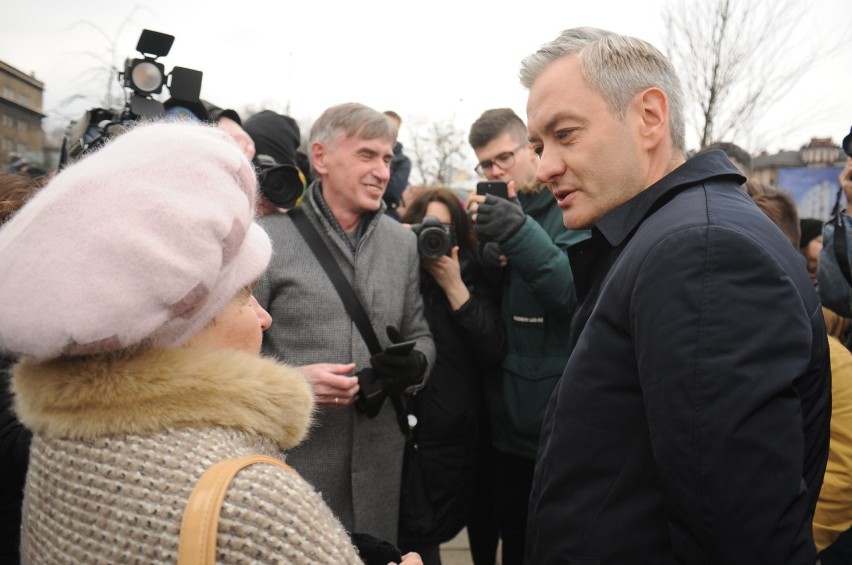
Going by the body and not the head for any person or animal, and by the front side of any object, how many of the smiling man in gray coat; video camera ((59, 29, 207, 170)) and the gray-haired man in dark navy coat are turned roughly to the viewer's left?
1

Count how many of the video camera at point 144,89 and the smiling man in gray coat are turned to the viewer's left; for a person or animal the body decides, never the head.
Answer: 0

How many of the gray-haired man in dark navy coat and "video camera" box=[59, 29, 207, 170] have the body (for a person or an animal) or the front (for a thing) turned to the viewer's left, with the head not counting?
1

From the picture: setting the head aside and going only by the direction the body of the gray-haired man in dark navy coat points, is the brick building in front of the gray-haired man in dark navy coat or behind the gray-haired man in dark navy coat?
in front

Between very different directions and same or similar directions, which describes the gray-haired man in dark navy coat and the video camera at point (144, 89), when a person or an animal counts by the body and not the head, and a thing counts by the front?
very different directions

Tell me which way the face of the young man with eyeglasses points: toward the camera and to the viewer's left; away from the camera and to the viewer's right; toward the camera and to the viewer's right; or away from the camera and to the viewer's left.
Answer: toward the camera and to the viewer's left

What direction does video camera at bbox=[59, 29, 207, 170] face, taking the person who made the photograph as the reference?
facing the viewer and to the right of the viewer

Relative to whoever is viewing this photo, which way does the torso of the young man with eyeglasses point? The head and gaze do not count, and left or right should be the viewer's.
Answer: facing the viewer and to the left of the viewer

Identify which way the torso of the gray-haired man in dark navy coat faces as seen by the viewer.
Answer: to the viewer's left

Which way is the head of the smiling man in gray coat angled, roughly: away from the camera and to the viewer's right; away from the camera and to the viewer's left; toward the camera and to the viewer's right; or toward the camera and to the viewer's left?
toward the camera and to the viewer's right

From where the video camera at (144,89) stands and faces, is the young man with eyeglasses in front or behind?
in front

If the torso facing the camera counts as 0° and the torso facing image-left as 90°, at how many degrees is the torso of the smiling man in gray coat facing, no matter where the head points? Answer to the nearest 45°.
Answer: approximately 315°

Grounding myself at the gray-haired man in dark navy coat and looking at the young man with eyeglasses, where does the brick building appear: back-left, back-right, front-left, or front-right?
front-left

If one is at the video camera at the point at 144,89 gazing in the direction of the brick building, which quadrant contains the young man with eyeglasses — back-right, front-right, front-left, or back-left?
back-right

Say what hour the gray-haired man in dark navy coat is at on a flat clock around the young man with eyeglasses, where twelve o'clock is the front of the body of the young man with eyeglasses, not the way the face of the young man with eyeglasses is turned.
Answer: The gray-haired man in dark navy coat is roughly at 10 o'clock from the young man with eyeglasses.
